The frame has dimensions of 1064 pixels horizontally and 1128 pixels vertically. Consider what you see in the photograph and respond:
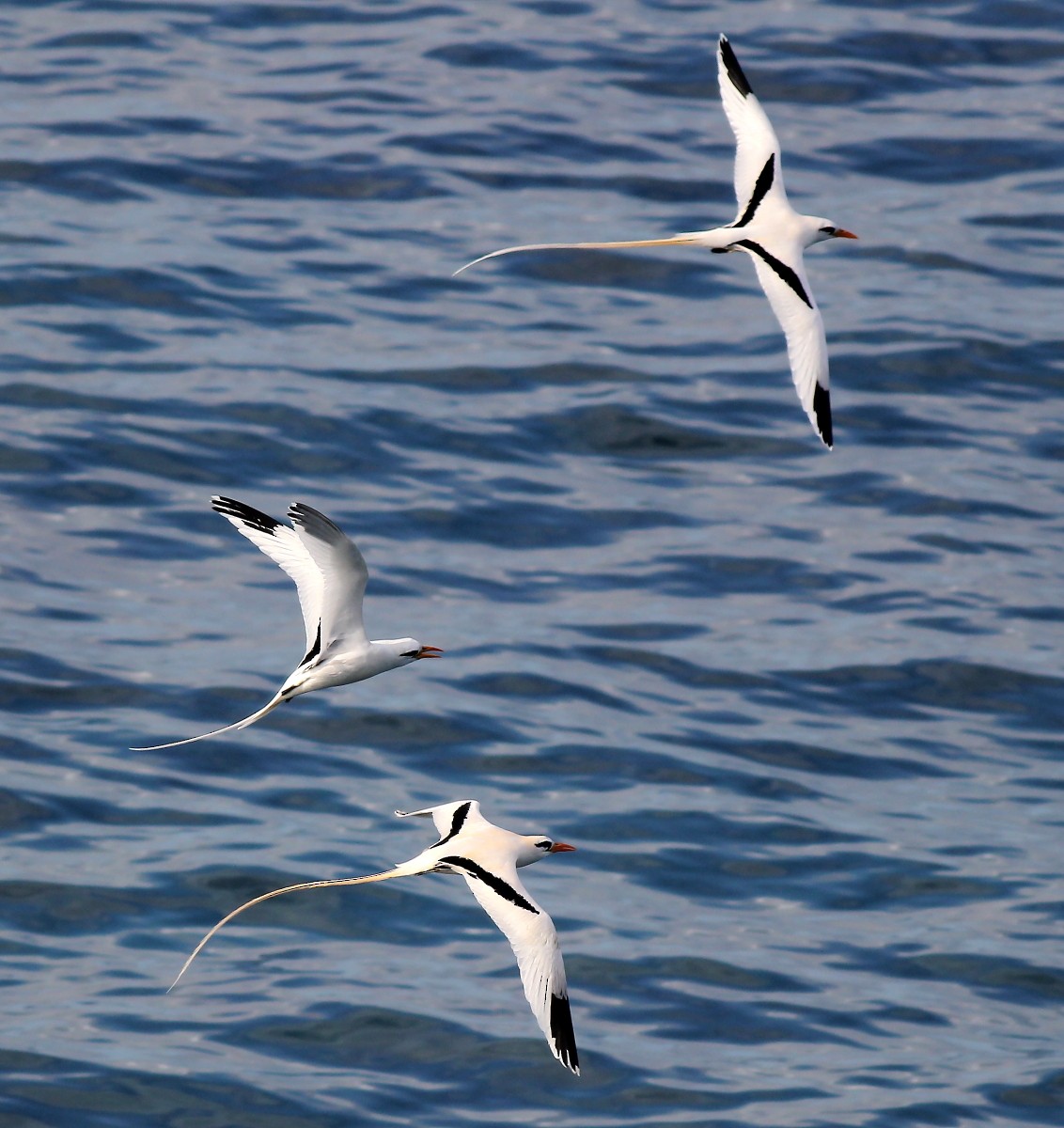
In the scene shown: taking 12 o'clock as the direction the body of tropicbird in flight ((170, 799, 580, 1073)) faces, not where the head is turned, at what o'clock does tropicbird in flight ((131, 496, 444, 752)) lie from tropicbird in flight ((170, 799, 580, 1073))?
tropicbird in flight ((131, 496, 444, 752)) is roughly at 8 o'clock from tropicbird in flight ((170, 799, 580, 1073)).

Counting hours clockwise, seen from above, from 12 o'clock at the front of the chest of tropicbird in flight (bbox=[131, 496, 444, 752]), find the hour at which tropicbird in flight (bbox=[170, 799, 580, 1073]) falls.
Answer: tropicbird in flight (bbox=[170, 799, 580, 1073]) is roughly at 2 o'clock from tropicbird in flight (bbox=[131, 496, 444, 752]).

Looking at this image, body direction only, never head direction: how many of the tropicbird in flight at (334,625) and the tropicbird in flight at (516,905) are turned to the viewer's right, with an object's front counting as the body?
2

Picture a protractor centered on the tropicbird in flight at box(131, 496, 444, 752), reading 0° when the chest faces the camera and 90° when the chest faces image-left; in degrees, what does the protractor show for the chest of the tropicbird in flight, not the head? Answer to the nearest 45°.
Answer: approximately 270°

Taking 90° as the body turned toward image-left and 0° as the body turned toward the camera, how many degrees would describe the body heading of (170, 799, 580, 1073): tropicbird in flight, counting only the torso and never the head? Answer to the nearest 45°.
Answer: approximately 270°

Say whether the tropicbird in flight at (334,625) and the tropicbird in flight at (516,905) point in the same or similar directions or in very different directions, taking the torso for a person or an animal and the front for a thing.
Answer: same or similar directions
